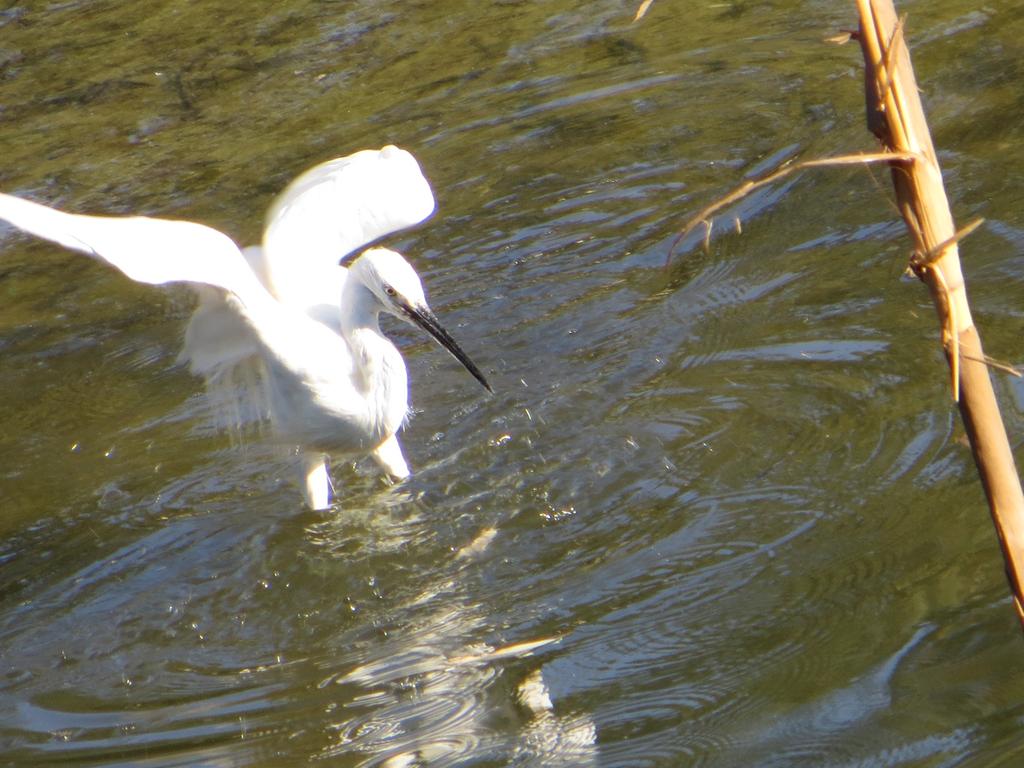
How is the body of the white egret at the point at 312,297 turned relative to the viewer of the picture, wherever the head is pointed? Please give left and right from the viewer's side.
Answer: facing the viewer and to the right of the viewer
